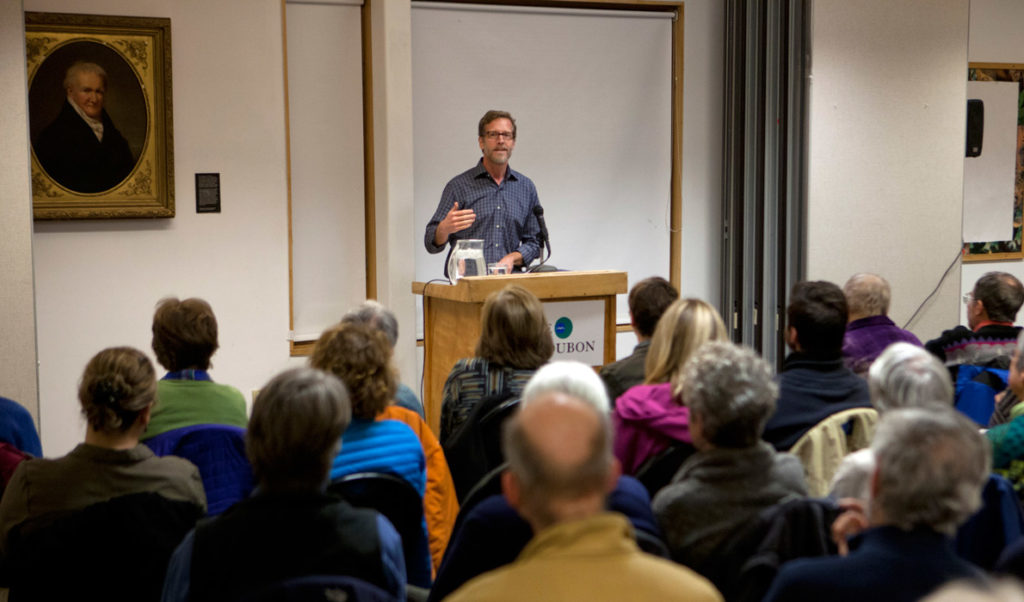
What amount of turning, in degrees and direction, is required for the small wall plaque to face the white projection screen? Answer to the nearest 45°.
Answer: approximately 90° to its left

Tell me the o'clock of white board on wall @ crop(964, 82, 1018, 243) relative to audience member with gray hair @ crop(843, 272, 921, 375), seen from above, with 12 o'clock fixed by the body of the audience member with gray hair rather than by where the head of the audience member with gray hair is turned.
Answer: The white board on wall is roughly at 2 o'clock from the audience member with gray hair.

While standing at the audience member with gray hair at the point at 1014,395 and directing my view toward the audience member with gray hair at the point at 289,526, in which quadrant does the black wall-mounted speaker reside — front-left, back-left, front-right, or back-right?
back-right

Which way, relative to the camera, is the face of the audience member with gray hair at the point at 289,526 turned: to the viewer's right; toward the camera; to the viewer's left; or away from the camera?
away from the camera

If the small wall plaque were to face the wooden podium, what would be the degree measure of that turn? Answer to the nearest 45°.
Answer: approximately 45° to its left

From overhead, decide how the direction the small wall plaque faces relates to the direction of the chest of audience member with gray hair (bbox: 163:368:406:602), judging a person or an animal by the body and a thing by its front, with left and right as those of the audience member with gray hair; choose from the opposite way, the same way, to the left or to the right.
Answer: the opposite way

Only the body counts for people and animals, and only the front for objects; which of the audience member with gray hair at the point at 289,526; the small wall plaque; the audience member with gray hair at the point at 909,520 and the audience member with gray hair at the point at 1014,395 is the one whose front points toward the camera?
the small wall plaque

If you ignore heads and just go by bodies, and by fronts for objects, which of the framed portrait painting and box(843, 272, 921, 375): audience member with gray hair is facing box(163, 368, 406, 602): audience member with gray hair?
the framed portrait painting

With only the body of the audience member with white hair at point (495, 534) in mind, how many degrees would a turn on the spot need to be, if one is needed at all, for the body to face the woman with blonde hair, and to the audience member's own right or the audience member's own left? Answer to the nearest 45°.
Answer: approximately 45° to the audience member's own right

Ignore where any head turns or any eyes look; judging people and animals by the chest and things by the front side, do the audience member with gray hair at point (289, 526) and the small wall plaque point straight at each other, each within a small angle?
yes

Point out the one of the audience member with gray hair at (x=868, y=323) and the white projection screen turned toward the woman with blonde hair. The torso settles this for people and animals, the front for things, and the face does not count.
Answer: the white projection screen

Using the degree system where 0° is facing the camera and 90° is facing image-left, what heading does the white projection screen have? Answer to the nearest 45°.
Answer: approximately 0°

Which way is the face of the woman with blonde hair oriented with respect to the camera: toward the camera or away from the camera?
away from the camera

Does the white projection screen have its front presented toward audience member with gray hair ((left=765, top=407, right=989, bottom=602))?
yes
